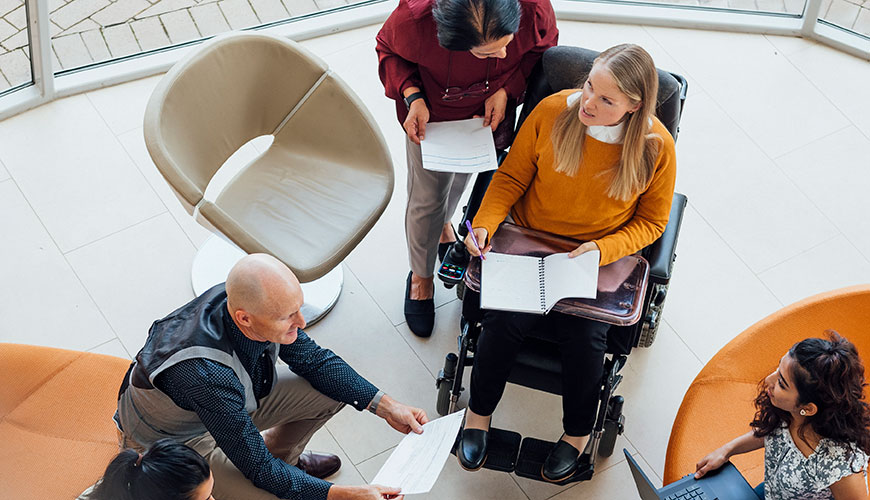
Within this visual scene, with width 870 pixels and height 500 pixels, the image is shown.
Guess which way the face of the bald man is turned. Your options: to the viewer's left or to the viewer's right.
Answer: to the viewer's right

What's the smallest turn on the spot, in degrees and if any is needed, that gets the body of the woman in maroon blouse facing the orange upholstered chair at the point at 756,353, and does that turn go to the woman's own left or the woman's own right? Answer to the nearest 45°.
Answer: approximately 45° to the woman's own left

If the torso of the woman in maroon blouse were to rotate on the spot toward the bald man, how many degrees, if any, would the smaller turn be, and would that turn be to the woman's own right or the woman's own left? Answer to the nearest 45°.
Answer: approximately 45° to the woman's own right

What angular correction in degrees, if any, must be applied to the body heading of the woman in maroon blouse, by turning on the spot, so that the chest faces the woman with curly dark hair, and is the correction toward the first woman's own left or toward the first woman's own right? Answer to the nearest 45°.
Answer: approximately 45° to the first woman's own left

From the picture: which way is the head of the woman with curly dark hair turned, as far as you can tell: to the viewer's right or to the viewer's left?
to the viewer's left

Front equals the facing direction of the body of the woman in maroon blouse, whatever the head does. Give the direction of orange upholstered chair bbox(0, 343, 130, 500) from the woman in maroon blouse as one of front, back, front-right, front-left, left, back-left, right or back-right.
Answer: front-right

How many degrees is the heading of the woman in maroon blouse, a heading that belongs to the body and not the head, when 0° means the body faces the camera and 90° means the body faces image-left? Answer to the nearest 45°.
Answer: approximately 0°

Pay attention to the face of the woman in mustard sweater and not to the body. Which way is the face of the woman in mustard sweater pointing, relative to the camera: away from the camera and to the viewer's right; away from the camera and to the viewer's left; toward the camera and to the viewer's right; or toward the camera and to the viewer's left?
toward the camera and to the viewer's left
